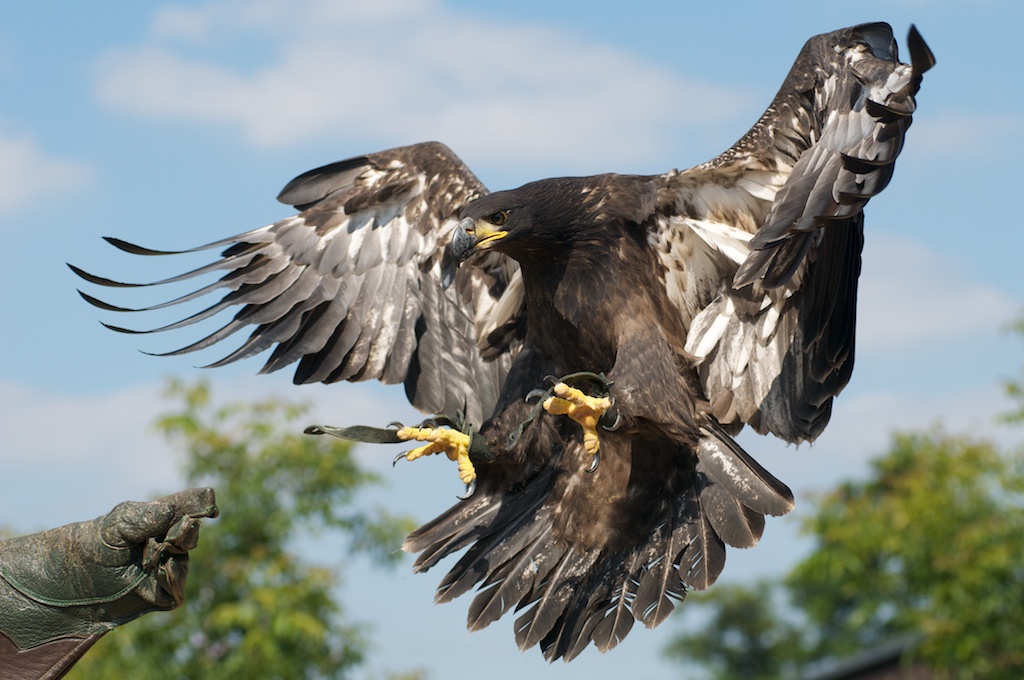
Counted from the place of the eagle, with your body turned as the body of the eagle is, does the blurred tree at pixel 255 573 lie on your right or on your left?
on your right

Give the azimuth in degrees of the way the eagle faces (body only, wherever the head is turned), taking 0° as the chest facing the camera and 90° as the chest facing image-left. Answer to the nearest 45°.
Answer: approximately 45°

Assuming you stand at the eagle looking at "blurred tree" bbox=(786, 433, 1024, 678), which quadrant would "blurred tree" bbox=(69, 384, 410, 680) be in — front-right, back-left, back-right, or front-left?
front-left

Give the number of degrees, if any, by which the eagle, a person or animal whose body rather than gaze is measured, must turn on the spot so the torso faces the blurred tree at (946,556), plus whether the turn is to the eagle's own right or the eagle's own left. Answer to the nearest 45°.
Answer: approximately 180°

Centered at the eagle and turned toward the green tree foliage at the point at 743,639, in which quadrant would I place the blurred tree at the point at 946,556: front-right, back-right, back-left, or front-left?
front-right
